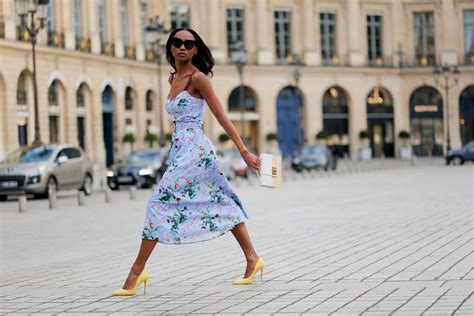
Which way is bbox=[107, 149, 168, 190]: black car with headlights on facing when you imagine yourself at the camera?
facing the viewer and to the left of the viewer

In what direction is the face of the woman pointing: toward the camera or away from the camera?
toward the camera

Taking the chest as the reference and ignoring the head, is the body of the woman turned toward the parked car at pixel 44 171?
no

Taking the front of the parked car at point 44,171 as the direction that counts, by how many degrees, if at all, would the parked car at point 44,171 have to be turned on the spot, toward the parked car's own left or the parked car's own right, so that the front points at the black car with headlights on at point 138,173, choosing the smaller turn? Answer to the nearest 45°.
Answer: approximately 180°

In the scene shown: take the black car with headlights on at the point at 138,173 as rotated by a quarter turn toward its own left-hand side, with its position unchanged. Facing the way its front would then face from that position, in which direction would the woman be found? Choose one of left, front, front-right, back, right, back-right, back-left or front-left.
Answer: front-right

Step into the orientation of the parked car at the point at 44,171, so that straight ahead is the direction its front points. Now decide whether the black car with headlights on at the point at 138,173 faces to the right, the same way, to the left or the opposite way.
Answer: the same way
